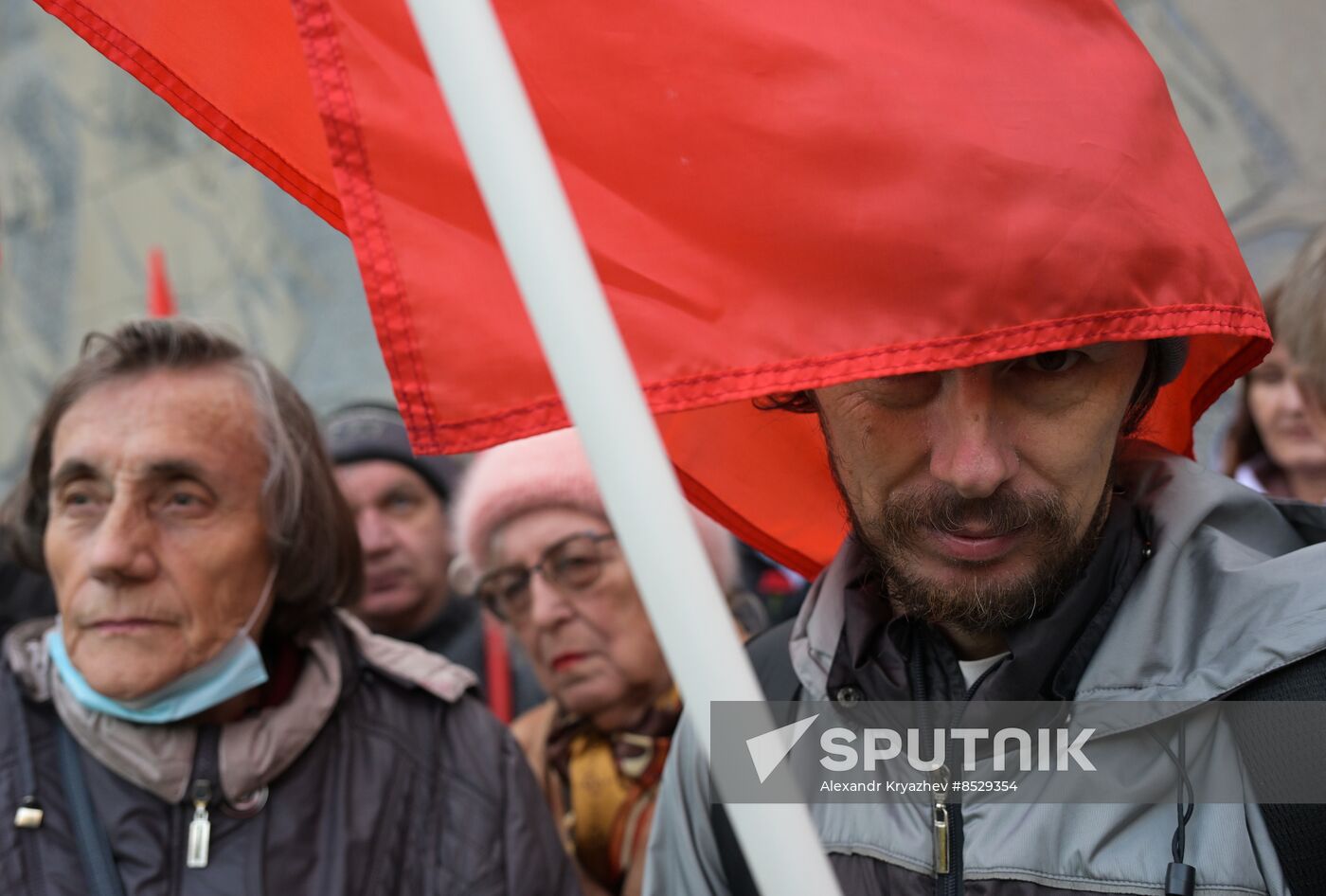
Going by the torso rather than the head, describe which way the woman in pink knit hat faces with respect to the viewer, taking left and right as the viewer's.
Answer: facing the viewer and to the left of the viewer

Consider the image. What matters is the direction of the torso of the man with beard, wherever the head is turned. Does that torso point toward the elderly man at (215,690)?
no

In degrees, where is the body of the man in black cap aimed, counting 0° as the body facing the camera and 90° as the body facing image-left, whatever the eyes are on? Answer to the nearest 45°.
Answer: approximately 45°

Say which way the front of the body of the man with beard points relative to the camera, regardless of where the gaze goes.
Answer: toward the camera

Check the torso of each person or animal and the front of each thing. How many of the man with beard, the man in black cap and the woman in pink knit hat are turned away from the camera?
0

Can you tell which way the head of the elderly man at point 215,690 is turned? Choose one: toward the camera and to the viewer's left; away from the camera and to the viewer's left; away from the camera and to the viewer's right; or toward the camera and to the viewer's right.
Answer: toward the camera and to the viewer's left

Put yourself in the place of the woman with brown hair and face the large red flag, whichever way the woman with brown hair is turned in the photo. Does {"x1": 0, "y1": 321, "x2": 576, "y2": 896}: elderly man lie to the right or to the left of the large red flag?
right

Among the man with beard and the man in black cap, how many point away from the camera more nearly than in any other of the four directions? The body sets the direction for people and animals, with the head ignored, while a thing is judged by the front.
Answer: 0

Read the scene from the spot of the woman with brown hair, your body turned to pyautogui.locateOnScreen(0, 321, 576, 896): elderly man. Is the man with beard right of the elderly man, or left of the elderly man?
left

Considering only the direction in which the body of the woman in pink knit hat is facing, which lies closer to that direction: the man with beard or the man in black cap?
the man with beard

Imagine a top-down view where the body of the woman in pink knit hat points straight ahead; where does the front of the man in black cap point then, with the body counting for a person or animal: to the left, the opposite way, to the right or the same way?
the same way

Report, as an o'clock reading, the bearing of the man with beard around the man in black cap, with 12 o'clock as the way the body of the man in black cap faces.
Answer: The man with beard is roughly at 10 o'clock from the man in black cap.
